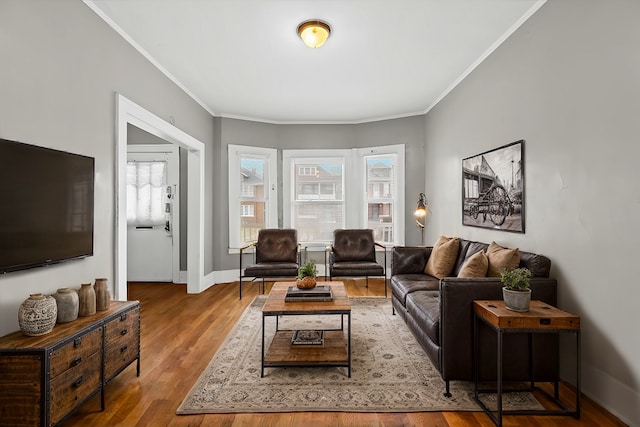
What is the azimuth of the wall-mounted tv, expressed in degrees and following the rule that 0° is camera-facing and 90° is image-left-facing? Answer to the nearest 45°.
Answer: approximately 315°

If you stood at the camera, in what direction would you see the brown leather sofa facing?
facing to the left of the viewer

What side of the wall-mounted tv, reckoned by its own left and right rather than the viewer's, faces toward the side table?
front

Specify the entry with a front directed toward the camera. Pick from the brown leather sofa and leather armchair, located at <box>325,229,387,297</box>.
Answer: the leather armchair

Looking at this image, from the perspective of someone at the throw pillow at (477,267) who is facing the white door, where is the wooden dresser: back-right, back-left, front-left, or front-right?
front-left

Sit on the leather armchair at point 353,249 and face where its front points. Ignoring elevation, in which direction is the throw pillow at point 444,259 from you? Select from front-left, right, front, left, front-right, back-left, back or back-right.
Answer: front-left

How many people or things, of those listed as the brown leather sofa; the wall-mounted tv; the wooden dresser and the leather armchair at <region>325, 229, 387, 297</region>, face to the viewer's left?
1

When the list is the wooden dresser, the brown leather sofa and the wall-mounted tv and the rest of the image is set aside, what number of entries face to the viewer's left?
1

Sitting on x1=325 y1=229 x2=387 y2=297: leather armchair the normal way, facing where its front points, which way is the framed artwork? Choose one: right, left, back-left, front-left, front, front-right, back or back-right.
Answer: front-left

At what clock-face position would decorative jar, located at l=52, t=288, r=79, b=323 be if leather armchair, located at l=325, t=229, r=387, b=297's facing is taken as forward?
The decorative jar is roughly at 1 o'clock from the leather armchair.

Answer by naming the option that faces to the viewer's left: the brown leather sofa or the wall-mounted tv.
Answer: the brown leather sofa

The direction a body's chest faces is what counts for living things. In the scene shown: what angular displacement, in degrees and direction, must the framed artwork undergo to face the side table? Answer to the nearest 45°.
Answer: approximately 45° to its left

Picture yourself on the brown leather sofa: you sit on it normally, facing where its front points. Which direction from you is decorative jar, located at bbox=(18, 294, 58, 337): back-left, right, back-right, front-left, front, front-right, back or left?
front-left

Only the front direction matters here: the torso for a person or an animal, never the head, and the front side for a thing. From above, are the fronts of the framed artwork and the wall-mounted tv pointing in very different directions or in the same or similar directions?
very different directions

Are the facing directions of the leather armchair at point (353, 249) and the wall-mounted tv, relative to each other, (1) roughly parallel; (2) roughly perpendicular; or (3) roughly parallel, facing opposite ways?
roughly perpendicular

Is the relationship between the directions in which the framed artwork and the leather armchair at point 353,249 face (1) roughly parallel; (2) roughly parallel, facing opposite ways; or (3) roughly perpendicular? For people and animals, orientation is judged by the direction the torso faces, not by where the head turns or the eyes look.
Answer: roughly perpendicular

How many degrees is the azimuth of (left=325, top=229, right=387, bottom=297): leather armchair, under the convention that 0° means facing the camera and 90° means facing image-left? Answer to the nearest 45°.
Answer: approximately 0°
